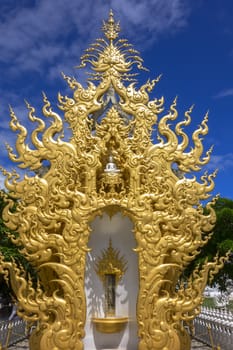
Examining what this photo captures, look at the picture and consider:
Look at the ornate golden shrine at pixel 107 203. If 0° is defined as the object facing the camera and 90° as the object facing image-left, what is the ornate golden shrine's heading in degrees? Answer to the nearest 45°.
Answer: approximately 0°

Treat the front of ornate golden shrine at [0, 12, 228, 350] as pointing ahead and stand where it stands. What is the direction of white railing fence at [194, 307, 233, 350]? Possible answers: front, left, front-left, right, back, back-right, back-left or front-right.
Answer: back-left

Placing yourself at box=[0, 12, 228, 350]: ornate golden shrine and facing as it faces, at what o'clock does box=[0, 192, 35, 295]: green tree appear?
The green tree is roughly at 5 o'clock from the ornate golden shrine.
